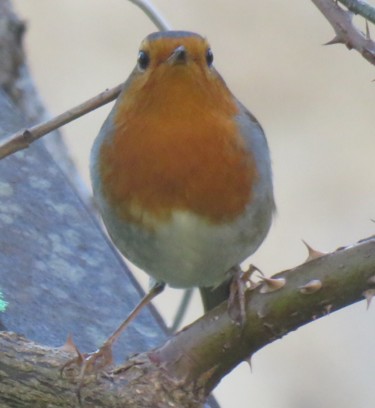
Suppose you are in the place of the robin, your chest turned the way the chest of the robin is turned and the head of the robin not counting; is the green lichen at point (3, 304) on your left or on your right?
on your right

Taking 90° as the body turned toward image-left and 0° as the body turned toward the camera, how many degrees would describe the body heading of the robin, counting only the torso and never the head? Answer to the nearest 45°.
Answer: approximately 0°

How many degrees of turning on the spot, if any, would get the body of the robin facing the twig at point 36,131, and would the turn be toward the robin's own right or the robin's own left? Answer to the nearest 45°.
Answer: approximately 45° to the robin's own right
